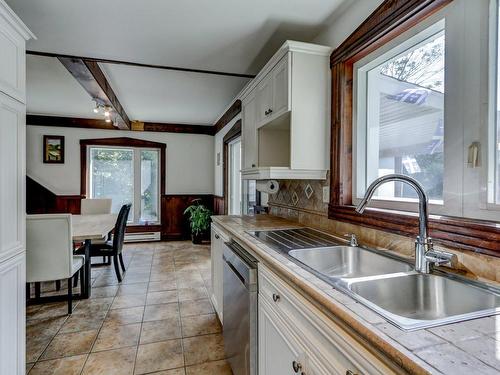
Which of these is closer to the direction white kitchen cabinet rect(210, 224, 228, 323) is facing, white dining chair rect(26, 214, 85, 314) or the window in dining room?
the white dining chair

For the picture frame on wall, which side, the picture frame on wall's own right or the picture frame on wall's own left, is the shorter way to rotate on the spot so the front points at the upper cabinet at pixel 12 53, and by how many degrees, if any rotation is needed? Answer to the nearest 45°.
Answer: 0° — it already faces it

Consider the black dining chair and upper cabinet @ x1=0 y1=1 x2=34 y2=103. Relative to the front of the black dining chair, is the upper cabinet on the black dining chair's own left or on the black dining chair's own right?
on the black dining chair's own left

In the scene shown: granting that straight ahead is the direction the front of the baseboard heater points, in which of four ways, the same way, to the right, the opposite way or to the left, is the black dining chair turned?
to the right

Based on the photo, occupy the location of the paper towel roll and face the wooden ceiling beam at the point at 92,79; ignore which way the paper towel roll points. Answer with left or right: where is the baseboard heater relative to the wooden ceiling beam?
right

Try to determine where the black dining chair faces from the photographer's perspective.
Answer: facing to the left of the viewer

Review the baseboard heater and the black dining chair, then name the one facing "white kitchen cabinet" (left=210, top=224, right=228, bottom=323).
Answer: the baseboard heater

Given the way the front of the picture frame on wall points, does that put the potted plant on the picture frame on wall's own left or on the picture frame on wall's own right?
on the picture frame on wall's own left

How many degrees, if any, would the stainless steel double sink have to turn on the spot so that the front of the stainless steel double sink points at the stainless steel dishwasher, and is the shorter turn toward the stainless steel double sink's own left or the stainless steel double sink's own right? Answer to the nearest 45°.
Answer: approximately 45° to the stainless steel double sink's own right

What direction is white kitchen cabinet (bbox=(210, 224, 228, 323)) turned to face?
to the viewer's left

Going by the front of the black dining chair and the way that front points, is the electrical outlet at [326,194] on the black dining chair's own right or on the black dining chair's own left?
on the black dining chair's own left
